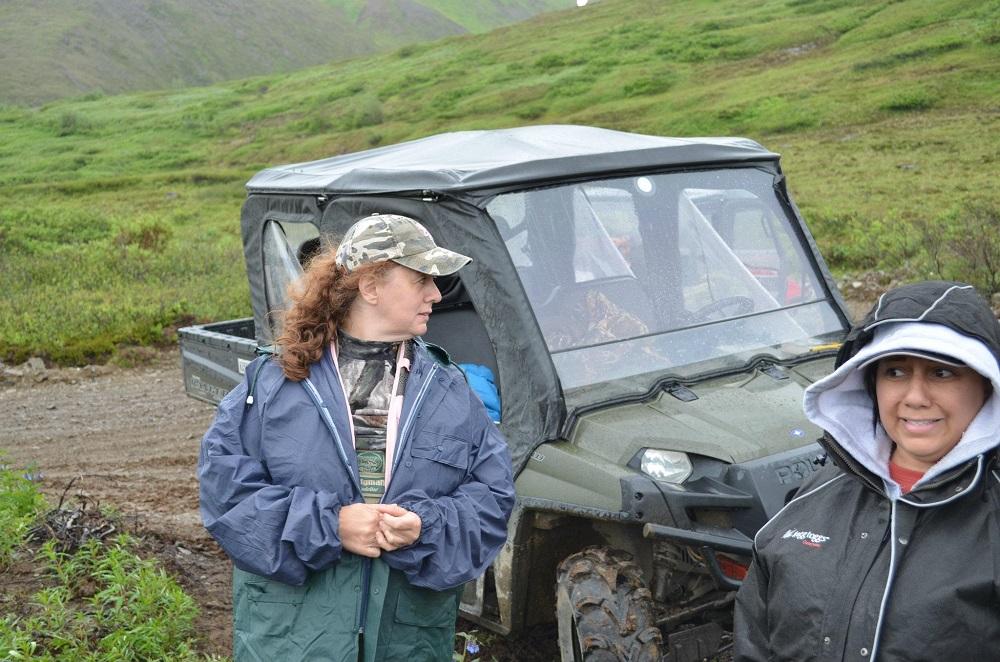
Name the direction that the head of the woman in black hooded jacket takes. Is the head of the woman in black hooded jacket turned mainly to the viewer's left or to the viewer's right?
to the viewer's left

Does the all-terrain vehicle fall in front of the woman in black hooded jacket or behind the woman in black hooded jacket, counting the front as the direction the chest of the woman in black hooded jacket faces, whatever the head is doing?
behind

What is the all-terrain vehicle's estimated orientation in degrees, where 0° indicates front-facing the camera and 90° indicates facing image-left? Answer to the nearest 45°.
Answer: approximately 315°

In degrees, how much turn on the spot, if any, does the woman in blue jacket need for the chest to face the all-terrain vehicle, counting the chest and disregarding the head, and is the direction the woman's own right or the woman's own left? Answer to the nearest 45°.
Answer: approximately 135° to the woman's own left

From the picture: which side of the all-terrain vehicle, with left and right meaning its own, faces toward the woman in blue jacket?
right

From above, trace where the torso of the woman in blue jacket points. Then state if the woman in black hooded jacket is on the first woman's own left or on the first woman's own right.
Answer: on the first woman's own left

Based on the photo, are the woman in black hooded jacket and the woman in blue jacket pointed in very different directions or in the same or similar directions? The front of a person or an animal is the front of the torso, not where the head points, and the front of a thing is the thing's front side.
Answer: same or similar directions

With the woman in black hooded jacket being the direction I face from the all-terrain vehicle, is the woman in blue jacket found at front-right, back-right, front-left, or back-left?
front-right

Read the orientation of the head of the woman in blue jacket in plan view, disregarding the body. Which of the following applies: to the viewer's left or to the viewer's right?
to the viewer's right

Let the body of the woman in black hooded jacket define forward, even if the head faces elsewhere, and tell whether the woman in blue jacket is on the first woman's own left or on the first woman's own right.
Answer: on the first woman's own right

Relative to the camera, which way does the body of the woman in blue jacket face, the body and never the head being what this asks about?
toward the camera

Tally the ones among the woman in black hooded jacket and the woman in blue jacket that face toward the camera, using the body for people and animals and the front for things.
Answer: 2
